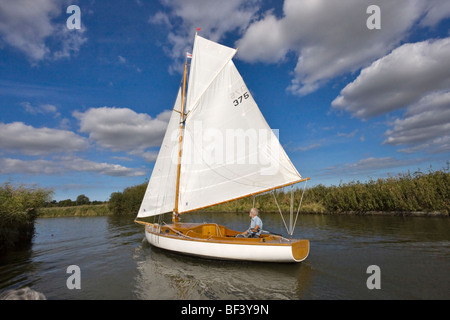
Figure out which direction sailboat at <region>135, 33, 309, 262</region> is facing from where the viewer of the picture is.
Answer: facing away from the viewer and to the left of the viewer

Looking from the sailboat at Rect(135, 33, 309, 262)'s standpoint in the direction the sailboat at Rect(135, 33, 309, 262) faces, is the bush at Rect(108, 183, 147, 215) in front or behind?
in front
